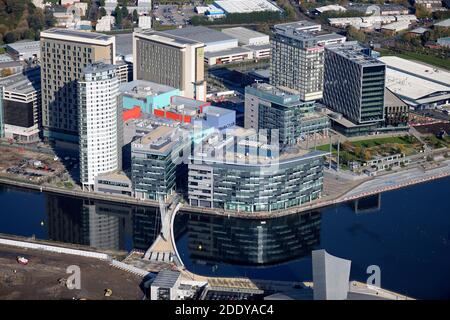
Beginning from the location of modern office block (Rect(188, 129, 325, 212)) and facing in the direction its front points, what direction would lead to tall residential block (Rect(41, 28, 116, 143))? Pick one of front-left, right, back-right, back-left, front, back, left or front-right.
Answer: back-right

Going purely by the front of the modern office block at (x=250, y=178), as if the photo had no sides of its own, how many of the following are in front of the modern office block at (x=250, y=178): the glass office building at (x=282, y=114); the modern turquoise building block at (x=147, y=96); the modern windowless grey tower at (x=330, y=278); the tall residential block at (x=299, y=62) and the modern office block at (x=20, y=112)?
1

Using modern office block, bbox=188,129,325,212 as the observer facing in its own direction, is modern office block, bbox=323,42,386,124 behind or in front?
behind

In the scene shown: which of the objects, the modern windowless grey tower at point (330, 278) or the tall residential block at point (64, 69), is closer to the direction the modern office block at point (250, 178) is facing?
the modern windowless grey tower

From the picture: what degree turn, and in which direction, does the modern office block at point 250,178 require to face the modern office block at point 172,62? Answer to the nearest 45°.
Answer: approximately 180°

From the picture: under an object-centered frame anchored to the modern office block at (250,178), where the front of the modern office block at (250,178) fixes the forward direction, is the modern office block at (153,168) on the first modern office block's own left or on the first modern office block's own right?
on the first modern office block's own right

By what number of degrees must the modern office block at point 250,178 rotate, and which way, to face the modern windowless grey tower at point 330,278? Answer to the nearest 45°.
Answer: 0° — it already faces it

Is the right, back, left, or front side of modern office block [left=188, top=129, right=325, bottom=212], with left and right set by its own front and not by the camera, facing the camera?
front

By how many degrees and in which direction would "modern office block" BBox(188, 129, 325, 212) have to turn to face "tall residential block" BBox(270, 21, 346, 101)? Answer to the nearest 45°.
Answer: approximately 180°

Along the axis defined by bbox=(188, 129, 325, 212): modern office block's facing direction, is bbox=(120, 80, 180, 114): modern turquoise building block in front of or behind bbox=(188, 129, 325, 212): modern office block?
behind

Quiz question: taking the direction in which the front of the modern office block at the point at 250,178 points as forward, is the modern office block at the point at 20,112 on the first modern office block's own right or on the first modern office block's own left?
on the first modern office block's own right
